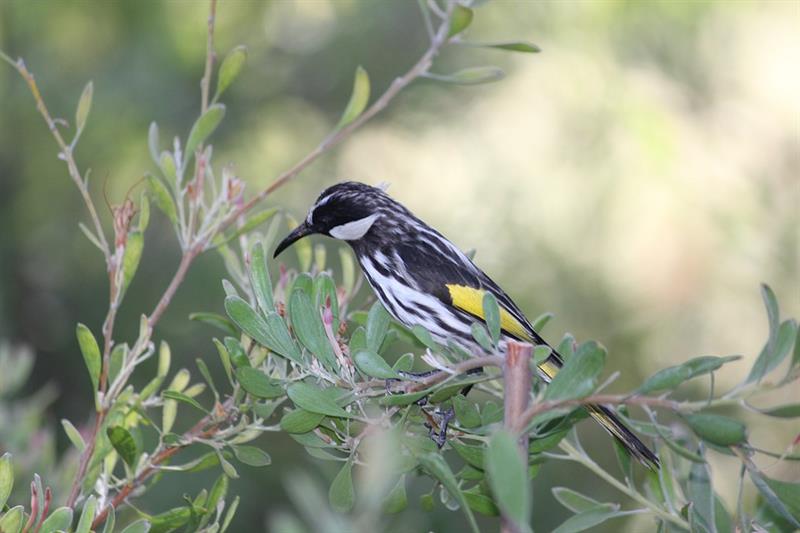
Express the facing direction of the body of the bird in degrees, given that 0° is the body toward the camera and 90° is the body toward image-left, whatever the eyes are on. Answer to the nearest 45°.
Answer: approximately 90°
